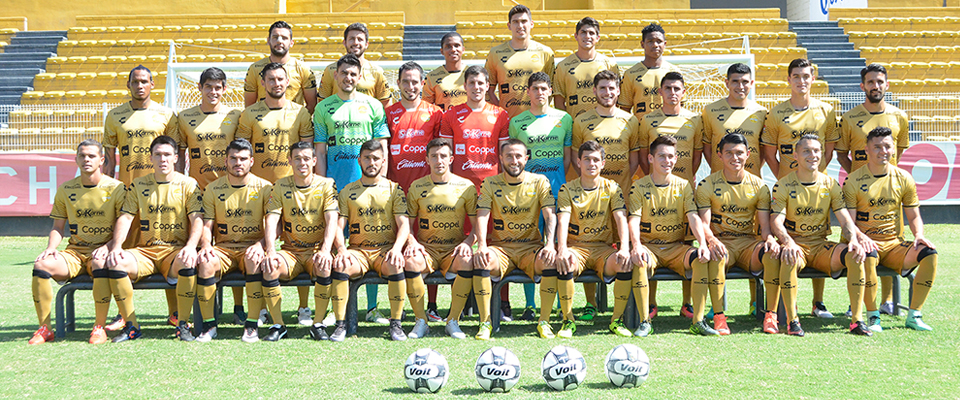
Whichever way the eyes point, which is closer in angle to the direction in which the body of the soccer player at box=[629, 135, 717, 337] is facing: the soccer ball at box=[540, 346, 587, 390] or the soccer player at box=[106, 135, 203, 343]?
the soccer ball

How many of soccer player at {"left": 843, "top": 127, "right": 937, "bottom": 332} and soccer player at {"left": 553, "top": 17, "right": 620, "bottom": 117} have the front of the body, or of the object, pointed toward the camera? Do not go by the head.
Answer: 2

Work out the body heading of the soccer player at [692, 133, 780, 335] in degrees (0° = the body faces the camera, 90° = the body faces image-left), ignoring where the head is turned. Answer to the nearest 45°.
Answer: approximately 0°

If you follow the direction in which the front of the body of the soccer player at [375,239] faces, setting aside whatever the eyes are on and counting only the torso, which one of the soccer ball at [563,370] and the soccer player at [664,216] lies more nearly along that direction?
the soccer ball

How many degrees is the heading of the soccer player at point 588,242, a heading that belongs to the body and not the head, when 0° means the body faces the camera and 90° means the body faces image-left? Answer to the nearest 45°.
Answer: approximately 0°
